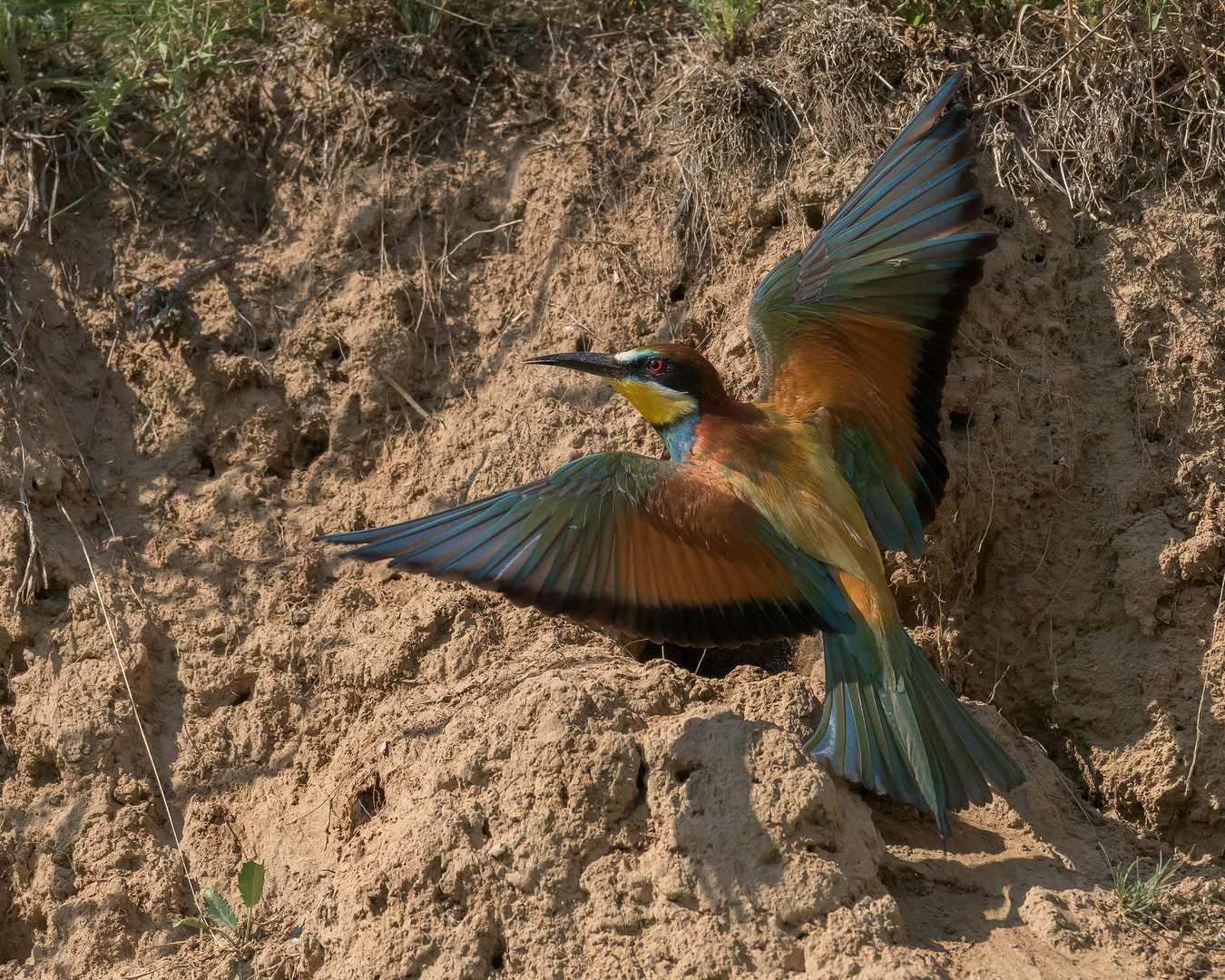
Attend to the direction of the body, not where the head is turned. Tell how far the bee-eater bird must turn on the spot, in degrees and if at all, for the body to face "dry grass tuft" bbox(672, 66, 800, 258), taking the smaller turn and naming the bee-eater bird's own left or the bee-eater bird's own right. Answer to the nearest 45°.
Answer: approximately 45° to the bee-eater bird's own right

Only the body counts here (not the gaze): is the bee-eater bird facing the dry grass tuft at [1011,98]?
no

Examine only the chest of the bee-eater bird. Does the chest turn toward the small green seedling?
no

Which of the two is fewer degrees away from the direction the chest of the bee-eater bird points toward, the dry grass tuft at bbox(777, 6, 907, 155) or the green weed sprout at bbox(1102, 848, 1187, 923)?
the dry grass tuft

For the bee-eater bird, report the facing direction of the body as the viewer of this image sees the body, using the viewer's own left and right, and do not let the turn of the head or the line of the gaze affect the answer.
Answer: facing away from the viewer and to the left of the viewer

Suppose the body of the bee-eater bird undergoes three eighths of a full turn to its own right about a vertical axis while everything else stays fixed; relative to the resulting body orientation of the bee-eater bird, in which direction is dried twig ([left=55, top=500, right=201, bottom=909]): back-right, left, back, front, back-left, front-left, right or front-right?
back

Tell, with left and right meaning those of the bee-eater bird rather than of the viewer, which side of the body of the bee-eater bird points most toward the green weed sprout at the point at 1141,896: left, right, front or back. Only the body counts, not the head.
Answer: back

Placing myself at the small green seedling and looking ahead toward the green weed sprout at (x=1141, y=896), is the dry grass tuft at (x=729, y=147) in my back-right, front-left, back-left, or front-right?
front-left

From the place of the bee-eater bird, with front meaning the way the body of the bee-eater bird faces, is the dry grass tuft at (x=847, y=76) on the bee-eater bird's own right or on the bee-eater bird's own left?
on the bee-eater bird's own right
